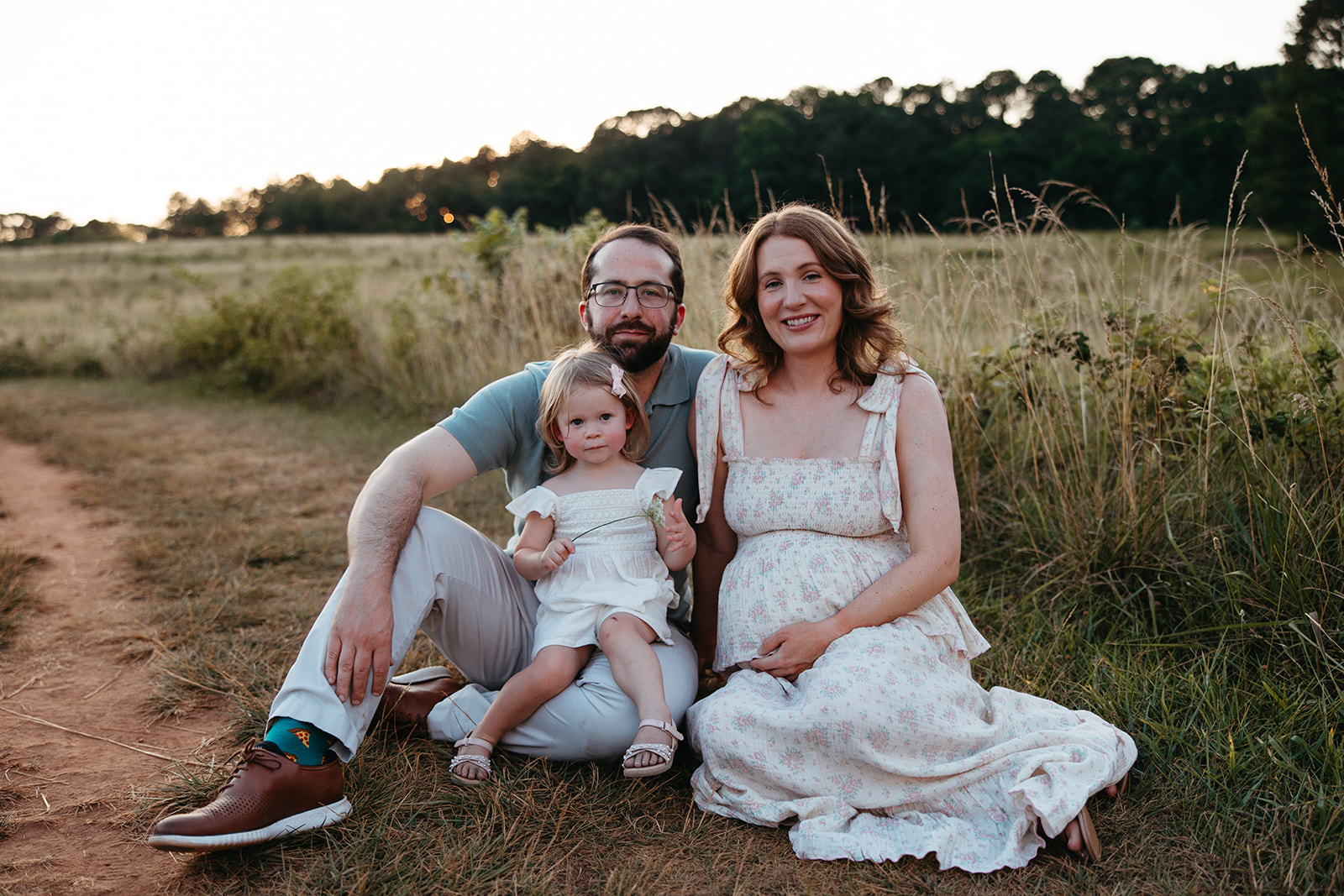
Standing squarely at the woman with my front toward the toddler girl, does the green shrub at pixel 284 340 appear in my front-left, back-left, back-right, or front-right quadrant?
front-right

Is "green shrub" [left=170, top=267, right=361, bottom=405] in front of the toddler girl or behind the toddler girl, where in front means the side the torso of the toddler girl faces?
behind

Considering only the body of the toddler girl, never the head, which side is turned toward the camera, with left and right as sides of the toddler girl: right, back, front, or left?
front

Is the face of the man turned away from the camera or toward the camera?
toward the camera

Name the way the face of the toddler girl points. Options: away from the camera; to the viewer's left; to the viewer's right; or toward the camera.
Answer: toward the camera
